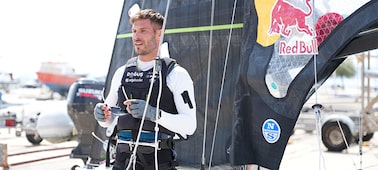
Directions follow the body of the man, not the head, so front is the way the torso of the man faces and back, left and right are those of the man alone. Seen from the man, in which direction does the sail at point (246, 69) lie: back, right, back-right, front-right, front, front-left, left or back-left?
back

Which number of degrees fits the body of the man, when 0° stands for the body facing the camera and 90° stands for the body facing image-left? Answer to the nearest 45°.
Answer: approximately 45°
